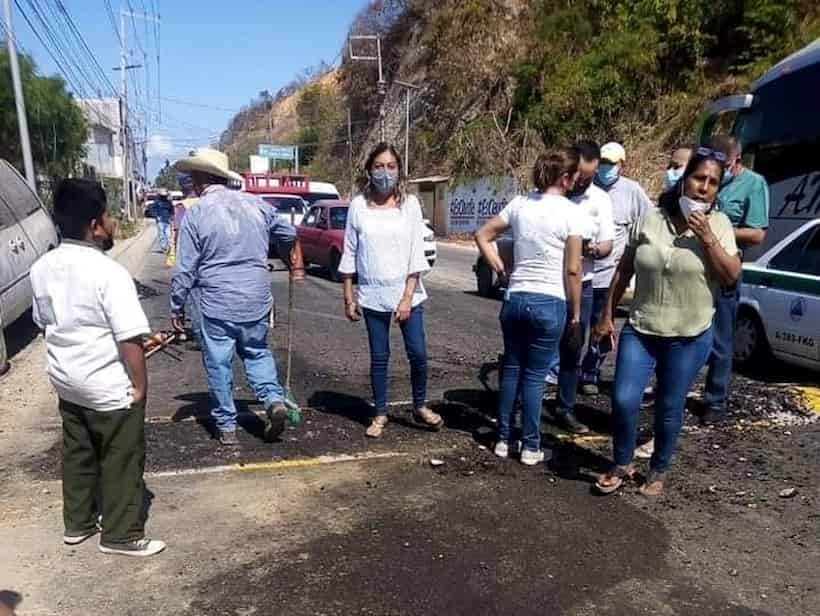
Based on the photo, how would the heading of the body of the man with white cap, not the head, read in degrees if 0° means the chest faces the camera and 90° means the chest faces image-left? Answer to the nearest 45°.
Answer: approximately 45°

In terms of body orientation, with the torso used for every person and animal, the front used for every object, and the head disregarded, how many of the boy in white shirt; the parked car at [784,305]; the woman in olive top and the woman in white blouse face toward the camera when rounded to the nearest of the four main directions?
2

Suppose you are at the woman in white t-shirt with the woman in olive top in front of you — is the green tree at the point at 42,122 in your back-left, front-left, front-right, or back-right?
back-left

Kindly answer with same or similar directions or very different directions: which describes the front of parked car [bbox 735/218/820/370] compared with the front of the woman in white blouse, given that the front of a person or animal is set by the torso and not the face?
very different directions

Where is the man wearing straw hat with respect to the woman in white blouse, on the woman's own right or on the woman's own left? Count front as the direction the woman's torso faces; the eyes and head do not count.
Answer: on the woman's own right

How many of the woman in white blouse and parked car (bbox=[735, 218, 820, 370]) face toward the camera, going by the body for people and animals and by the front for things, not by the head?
1

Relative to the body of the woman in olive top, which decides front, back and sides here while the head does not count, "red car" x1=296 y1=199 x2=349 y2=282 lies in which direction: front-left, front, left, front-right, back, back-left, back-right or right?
back-right

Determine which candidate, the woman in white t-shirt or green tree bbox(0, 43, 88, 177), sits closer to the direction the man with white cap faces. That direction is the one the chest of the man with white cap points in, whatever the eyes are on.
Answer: the woman in white t-shirt

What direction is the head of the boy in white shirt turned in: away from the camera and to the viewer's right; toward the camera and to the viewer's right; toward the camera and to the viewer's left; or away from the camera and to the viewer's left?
away from the camera and to the viewer's right
